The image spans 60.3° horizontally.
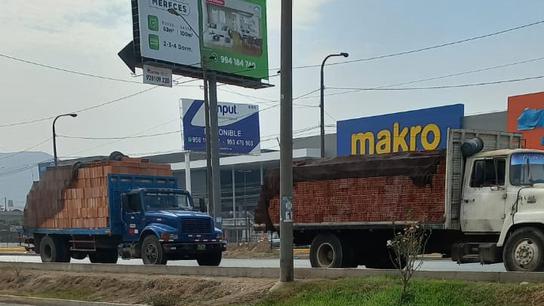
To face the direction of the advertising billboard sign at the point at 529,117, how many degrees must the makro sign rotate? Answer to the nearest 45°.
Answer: approximately 90° to its left

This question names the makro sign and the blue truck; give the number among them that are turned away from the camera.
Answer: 0

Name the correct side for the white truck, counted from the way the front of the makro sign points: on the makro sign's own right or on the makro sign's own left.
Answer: on the makro sign's own left

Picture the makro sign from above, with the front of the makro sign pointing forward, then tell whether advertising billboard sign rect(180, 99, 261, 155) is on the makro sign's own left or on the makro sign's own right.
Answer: on the makro sign's own right

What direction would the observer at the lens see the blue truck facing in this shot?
facing the viewer and to the right of the viewer

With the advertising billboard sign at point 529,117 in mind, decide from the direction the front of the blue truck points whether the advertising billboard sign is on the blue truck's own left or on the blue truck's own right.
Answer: on the blue truck's own left

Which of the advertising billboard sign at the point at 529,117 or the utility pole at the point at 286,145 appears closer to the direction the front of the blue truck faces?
the utility pole

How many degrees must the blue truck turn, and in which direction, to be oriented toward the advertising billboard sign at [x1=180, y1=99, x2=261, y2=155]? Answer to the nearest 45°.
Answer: approximately 135° to its left

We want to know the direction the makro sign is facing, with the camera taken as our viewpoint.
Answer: facing the viewer and to the left of the viewer

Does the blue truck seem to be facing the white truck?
yes

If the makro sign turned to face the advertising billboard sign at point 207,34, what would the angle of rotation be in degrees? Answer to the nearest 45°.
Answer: approximately 45° to its right

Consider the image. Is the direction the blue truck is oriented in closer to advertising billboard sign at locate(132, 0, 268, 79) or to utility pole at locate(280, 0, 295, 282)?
the utility pole

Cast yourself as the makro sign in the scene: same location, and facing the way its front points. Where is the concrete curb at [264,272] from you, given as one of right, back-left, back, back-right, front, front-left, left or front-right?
front-left

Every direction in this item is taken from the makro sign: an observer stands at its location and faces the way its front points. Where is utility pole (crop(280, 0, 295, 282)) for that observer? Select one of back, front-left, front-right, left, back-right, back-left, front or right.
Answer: front-left
